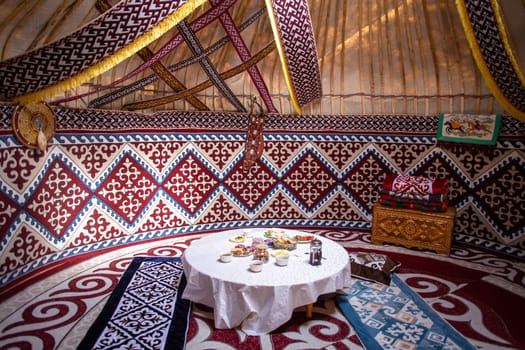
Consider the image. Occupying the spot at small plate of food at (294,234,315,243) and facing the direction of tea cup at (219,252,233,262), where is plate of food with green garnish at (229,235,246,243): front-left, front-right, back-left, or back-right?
front-right

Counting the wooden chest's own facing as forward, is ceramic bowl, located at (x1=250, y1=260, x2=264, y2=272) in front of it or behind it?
in front

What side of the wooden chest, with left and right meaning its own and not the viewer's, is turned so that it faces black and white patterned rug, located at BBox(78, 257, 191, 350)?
front

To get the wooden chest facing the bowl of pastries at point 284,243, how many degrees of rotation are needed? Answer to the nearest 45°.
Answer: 0° — it already faces it

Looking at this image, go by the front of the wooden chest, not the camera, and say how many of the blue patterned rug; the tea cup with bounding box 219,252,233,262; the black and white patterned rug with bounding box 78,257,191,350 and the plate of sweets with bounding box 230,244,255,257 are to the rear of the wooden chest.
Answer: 0

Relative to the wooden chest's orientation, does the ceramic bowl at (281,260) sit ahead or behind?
ahead

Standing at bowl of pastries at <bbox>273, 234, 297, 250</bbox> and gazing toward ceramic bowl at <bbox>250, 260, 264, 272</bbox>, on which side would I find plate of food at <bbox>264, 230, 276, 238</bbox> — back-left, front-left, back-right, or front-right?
back-right

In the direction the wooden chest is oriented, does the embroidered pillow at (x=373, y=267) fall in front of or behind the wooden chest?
in front

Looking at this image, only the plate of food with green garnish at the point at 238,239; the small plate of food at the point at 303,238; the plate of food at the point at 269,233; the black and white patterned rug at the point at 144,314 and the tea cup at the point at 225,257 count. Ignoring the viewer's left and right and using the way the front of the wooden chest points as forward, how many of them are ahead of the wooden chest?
5

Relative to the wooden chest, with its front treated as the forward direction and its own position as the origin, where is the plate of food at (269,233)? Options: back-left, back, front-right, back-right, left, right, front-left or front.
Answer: front

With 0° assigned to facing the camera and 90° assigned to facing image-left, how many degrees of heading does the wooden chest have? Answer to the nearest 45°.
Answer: approximately 45°

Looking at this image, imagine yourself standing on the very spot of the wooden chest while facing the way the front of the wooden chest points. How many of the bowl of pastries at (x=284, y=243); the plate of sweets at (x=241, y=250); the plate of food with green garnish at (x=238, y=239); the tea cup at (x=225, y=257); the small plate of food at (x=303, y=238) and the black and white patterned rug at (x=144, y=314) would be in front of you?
6

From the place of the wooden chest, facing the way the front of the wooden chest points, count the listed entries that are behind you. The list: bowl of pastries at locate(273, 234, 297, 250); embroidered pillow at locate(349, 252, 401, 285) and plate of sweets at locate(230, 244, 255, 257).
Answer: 0
